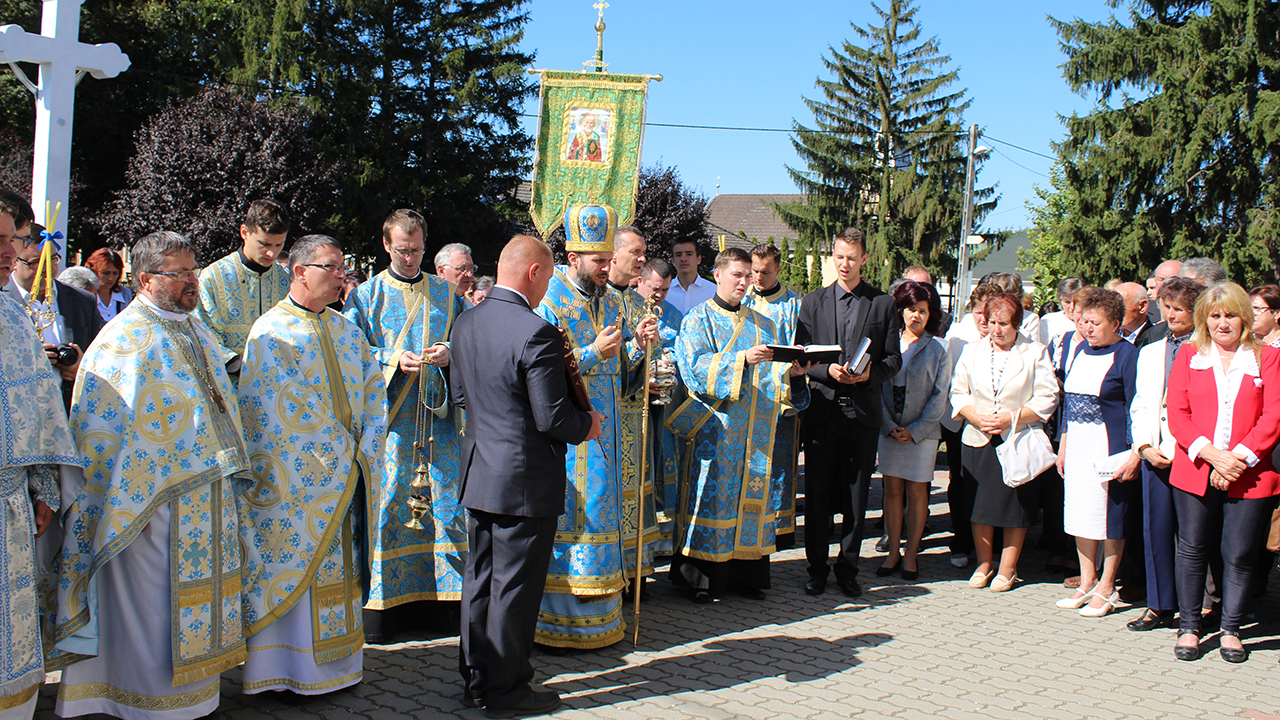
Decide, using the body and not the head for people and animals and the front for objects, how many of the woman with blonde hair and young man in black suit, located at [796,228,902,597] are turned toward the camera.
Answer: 2

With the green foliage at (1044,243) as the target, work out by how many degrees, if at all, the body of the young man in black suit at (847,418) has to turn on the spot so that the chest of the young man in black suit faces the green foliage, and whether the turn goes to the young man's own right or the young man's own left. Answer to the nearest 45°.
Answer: approximately 180°

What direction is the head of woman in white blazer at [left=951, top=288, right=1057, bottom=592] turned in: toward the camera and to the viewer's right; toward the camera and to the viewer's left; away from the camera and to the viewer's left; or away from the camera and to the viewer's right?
toward the camera and to the viewer's left
